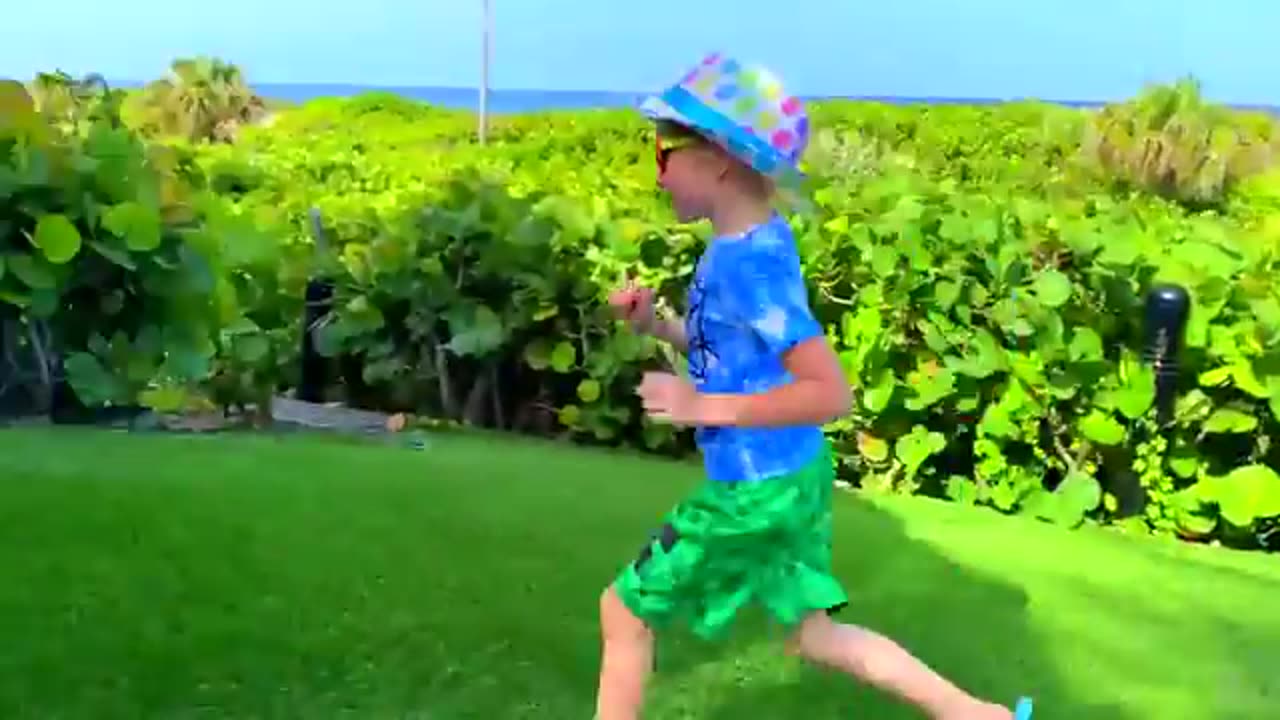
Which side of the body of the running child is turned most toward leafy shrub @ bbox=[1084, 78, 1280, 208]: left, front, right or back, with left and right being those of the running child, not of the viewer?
right

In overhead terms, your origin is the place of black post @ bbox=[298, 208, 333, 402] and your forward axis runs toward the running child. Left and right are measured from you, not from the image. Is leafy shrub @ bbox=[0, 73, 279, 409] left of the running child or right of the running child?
right

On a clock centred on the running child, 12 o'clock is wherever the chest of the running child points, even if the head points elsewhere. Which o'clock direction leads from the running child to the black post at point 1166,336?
The black post is roughly at 4 o'clock from the running child.

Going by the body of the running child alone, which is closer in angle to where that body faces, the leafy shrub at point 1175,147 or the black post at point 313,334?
the black post

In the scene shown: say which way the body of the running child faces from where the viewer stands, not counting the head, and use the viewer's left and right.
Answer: facing to the left of the viewer

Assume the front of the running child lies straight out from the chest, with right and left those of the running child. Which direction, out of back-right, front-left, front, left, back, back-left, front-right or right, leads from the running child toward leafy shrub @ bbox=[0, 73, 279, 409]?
front-right

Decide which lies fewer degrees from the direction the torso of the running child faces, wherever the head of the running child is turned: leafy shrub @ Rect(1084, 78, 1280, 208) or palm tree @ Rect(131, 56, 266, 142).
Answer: the palm tree

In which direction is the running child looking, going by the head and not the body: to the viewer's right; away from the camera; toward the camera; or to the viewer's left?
to the viewer's left
